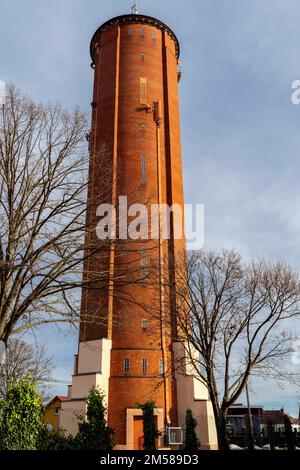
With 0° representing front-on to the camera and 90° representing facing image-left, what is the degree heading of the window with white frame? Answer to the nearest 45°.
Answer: approximately 0°

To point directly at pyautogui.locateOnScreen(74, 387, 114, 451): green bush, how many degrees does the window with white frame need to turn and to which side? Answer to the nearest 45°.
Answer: approximately 45° to its right
